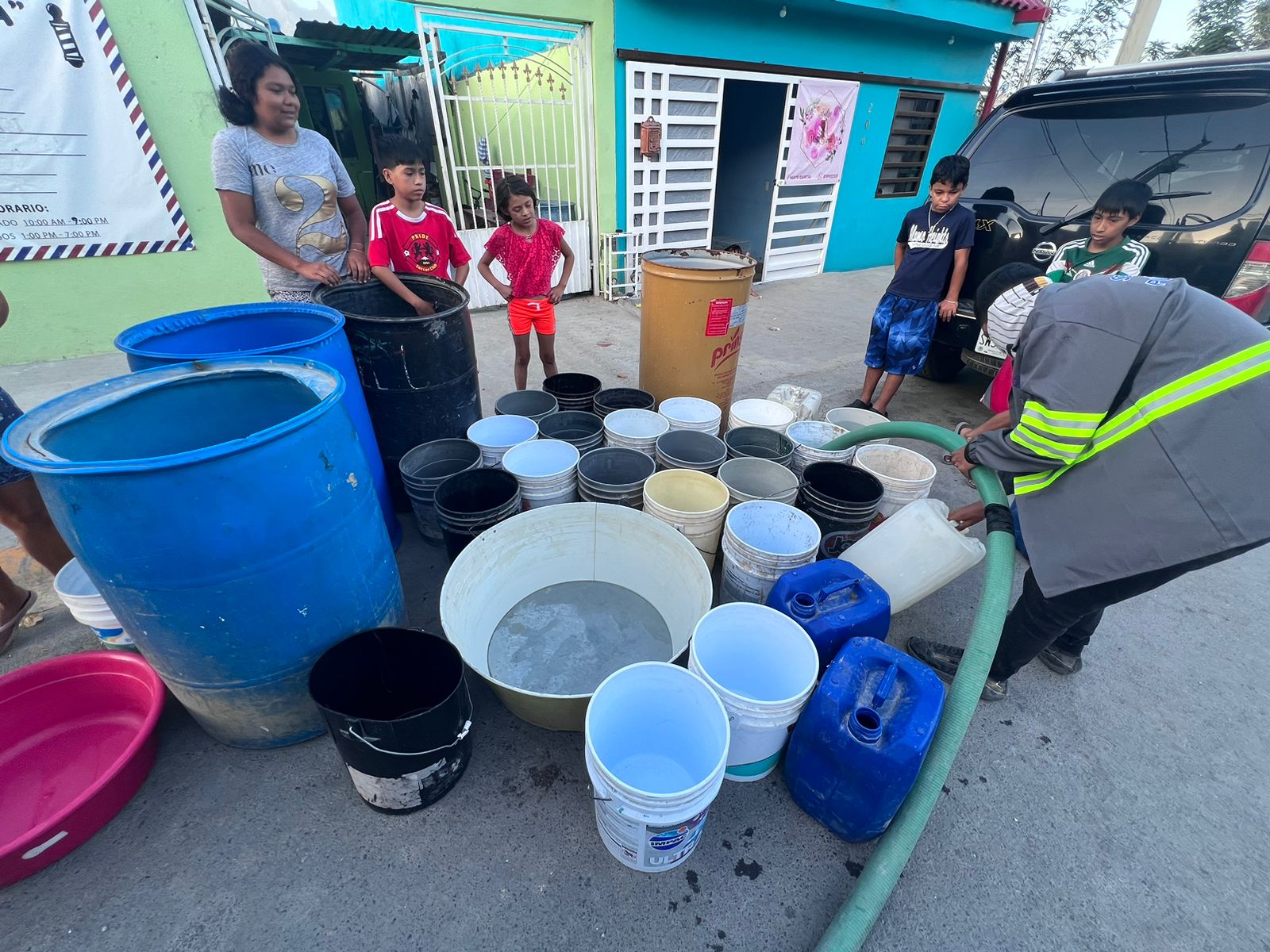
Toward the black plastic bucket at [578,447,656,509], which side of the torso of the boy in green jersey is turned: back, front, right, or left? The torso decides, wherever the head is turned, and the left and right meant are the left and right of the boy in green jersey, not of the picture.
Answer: front

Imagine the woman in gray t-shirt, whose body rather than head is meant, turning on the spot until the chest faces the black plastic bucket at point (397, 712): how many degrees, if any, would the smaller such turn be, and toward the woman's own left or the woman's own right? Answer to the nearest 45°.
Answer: approximately 45° to the woman's own right

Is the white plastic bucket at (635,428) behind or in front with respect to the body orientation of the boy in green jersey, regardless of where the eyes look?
in front

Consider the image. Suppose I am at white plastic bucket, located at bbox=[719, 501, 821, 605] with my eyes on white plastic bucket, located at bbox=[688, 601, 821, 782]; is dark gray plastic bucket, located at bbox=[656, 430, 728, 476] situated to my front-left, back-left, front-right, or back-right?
back-right

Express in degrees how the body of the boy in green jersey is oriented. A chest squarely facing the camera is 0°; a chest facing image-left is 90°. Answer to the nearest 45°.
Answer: approximately 45°

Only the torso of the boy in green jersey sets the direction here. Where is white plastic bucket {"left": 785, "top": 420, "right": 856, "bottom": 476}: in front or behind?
in front

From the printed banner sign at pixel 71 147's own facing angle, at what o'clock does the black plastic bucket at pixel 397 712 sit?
The black plastic bucket is roughly at 12 o'clock from the printed banner sign.

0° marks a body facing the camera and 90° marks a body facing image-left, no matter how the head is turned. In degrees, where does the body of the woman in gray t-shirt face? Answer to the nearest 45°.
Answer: approximately 315°

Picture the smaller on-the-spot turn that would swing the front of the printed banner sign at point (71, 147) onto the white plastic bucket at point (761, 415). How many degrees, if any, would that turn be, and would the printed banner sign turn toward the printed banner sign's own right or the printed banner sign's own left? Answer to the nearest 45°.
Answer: approximately 45° to the printed banner sign's own left

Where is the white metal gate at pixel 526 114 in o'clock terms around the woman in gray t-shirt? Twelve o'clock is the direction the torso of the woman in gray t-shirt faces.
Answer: The white metal gate is roughly at 9 o'clock from the woman in gray t-shirt.

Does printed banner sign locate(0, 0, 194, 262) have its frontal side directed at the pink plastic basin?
yes

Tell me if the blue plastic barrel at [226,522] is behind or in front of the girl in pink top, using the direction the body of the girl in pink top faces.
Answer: in front

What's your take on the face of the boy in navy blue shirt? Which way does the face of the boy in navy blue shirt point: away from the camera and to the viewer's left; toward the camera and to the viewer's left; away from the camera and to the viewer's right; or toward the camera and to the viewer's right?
toward the camera and to the viewer's left

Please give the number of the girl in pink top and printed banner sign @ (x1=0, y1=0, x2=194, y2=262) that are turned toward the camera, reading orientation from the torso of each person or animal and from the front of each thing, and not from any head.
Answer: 2
